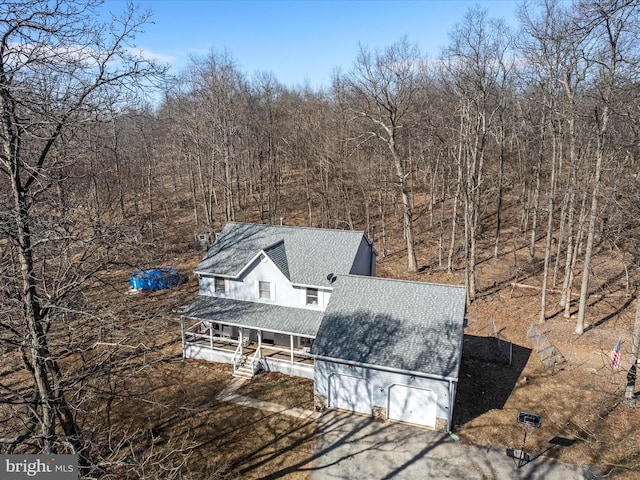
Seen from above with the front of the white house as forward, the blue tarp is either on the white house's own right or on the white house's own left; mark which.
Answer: on the white house's own right

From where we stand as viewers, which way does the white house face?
facing the viewer and to the left of the viewer
